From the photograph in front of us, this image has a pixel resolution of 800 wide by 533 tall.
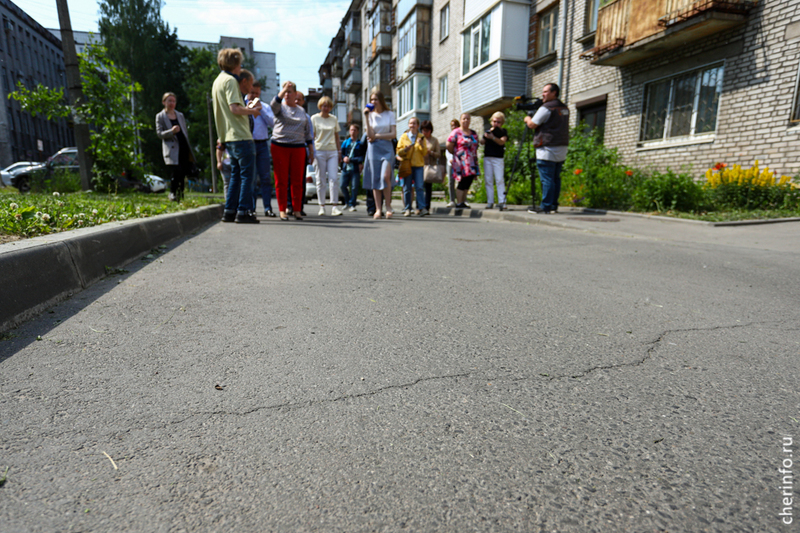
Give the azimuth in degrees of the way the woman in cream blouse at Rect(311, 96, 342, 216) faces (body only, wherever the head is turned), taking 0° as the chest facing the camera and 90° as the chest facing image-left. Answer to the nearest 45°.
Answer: approximately 0°

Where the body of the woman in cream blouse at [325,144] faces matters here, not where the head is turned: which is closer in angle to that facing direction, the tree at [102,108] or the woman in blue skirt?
the woman in blue skirt

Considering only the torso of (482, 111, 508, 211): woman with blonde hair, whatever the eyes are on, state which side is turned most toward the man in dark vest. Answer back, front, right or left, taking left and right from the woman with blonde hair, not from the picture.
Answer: left

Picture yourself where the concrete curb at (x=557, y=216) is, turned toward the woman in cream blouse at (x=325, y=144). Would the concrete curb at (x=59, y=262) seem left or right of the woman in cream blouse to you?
left

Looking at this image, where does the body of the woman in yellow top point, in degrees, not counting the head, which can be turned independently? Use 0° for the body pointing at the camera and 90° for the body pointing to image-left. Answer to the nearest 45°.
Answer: approximately 0°

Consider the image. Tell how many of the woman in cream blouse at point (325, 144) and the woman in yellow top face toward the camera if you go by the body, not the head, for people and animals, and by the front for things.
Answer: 2

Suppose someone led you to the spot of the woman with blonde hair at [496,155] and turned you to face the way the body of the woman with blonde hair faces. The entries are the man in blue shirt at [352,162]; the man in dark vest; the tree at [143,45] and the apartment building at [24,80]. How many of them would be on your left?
1

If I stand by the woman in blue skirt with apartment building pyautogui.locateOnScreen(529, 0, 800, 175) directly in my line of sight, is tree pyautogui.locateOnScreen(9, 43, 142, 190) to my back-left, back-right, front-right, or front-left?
back-left

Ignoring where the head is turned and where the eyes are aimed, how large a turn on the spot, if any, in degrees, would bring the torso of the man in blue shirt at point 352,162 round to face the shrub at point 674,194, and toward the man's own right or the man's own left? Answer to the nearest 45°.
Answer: approximately 45° to the man's own left

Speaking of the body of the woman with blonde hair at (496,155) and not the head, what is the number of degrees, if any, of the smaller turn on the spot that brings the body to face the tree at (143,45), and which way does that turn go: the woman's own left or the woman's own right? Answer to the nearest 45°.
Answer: approximately 90° to the woman's own right
